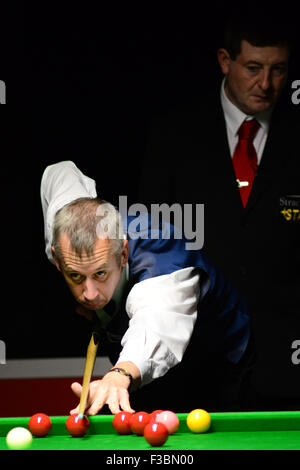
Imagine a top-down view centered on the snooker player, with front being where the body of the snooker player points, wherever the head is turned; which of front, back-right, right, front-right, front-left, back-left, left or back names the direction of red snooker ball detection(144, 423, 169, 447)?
front-left

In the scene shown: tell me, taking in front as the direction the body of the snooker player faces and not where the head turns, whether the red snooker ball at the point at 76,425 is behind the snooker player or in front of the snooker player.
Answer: in front

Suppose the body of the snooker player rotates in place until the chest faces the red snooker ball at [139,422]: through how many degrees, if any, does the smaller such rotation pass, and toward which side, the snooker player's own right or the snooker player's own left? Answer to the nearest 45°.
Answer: approximately 45° to the snooker player's own left

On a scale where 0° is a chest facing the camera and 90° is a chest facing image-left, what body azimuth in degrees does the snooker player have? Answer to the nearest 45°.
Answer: approximately 45°
